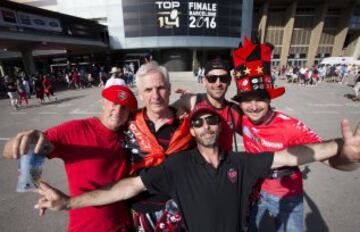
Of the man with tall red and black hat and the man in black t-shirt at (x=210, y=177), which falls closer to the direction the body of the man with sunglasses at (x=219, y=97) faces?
the man in black t-shirt

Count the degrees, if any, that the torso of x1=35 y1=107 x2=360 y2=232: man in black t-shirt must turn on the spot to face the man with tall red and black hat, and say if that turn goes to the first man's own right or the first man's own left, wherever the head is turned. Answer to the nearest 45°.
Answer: approximately 135° to the first man's own left

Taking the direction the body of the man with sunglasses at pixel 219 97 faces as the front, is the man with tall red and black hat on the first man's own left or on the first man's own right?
on the first man's own left

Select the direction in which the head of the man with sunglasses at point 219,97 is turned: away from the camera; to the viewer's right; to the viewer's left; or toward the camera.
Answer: toward the camera

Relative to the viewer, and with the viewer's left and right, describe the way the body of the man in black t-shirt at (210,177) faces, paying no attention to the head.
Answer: facing the viewer

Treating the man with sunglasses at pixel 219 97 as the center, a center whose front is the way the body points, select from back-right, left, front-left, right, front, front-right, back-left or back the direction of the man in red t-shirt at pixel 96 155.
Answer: front-right

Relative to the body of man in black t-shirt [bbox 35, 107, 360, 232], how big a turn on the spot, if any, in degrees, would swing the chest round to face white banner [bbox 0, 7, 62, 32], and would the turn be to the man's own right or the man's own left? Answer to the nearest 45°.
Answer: approximately 135° to the man's own right

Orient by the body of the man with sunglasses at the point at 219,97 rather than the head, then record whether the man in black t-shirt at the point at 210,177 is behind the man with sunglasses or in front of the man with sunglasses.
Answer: in front

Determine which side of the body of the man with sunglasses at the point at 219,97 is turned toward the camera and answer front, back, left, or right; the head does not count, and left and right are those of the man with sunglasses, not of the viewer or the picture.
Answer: front

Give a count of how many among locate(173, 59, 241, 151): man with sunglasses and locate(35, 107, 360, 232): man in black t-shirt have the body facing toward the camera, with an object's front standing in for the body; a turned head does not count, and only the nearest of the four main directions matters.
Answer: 2

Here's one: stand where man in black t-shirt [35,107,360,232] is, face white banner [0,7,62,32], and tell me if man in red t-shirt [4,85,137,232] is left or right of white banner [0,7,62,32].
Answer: left

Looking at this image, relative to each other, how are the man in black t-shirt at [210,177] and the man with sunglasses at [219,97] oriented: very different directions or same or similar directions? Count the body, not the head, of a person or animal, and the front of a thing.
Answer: same or similar directions

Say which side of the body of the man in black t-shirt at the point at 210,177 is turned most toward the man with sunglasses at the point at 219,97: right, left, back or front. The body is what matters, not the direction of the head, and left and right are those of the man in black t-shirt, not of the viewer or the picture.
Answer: back

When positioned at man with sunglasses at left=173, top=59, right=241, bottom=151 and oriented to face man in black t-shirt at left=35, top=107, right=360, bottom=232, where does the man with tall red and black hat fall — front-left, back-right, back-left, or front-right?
front-left
